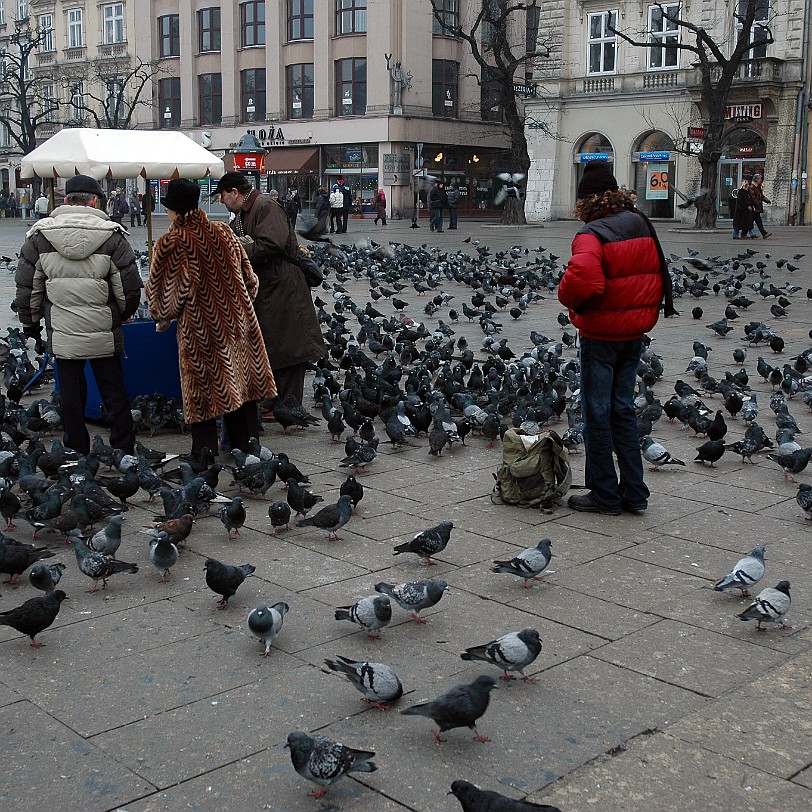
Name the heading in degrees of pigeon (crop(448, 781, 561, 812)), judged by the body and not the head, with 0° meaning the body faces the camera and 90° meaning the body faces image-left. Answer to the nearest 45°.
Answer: approximately 90°

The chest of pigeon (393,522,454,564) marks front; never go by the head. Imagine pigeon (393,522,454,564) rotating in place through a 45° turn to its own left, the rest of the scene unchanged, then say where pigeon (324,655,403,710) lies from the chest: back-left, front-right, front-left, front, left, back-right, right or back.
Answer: back-right

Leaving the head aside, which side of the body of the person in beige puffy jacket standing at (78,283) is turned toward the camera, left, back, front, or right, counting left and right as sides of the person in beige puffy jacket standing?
back

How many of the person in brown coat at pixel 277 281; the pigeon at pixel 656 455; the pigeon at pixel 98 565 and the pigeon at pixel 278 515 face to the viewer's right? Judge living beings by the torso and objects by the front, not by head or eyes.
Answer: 0

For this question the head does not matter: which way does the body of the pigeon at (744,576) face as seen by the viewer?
to the viewer's right

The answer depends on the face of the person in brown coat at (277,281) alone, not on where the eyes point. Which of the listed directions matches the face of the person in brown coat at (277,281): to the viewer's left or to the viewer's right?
to the viewer's left

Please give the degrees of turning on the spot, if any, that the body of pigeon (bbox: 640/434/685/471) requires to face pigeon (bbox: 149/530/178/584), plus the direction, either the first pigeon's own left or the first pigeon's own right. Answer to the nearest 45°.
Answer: approximately 45° to the first pigeon's own left

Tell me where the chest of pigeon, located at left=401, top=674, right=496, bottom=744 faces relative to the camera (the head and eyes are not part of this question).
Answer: to the viewer's right

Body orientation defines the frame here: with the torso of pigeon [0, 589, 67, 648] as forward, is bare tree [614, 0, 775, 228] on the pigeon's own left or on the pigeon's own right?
on the pigeon's own left

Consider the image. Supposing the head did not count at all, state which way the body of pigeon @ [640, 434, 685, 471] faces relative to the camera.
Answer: to the viewer's left

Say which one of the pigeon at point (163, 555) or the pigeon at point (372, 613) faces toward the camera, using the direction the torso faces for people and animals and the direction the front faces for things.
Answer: the pigeon at point (163, 555)

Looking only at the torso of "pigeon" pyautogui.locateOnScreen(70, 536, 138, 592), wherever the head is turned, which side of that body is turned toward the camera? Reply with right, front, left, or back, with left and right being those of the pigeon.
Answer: left
